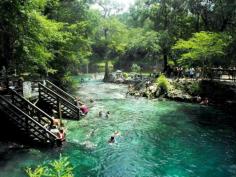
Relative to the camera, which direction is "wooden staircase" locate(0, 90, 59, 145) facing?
to the viewer's right

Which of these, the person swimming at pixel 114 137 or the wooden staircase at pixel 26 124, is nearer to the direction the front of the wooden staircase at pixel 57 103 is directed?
the person swimming

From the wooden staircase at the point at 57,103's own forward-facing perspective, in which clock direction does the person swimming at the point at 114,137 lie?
The person swimming is roughly at 2 o'clock from the wooden staircase.

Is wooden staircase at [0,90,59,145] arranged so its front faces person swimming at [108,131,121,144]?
yes

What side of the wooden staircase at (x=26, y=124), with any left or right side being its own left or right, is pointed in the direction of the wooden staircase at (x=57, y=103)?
left

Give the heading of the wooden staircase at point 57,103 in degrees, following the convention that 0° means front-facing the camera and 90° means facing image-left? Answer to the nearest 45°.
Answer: approximately 270°

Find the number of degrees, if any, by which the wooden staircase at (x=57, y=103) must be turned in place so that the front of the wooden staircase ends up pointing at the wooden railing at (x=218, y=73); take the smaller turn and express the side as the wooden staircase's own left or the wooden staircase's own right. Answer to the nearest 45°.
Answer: approximately 45° to the wooden staircase's own left

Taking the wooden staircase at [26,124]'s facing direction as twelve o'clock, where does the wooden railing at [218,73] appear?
The wooden railing is roughly at 11 o'clock from the wooden staircase.

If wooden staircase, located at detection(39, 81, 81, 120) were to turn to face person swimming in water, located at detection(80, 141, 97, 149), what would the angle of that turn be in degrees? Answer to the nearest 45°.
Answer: approximately 90° to its right

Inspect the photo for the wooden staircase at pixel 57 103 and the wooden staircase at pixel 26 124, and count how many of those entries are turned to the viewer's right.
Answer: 2
